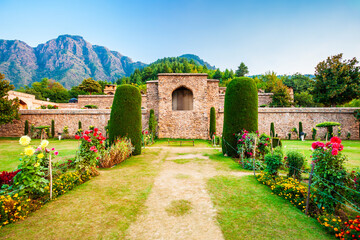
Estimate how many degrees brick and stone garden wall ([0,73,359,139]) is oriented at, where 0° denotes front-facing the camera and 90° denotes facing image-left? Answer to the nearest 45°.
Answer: approximately 0°

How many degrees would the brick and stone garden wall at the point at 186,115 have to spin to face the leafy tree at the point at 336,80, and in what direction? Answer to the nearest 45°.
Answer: approximately 90° to its left

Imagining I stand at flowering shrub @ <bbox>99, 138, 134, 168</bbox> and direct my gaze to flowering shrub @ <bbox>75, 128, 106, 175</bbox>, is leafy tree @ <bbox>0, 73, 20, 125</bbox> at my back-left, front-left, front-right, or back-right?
back-right

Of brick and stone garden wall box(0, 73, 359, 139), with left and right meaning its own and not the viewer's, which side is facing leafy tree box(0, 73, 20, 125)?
right

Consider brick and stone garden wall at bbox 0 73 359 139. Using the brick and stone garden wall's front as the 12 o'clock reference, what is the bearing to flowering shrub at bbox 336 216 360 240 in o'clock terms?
The flowering shrub is roughly at 12 o'clock from the brick and stone garden wall.

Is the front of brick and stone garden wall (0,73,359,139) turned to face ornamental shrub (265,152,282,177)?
yes

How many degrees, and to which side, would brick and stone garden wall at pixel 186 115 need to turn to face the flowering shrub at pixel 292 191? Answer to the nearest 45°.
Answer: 0° — it already faces it
